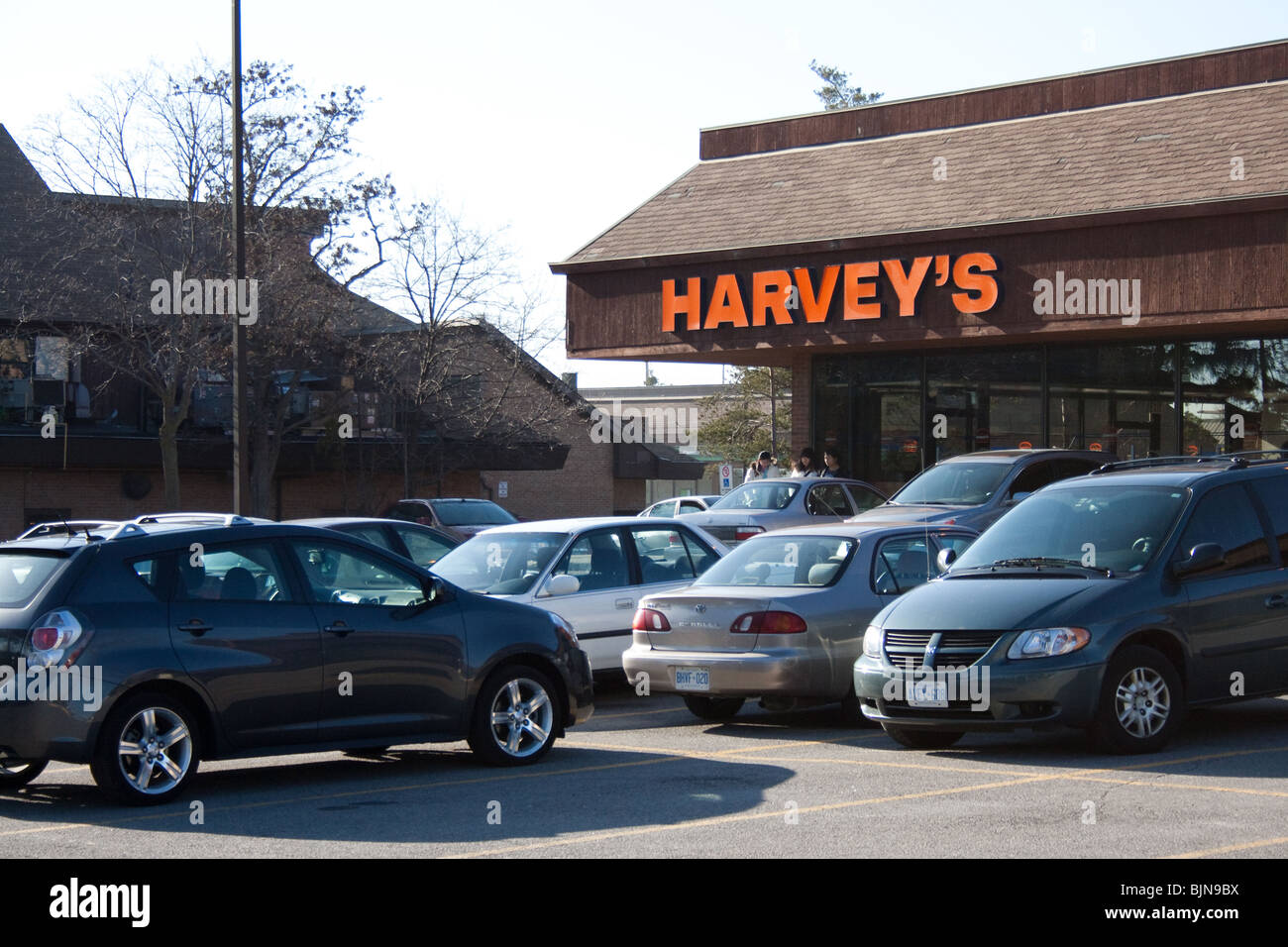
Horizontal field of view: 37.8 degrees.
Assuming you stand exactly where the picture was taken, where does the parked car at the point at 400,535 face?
facing to the right of the viewer

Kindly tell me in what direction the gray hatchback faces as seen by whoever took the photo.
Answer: facing away from the viewer and to the right of the viewer

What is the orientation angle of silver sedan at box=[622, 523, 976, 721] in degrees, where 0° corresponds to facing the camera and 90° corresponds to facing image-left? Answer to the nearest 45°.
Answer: approximately 225°

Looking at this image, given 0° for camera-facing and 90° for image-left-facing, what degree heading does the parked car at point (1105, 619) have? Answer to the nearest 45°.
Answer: approximately 45°

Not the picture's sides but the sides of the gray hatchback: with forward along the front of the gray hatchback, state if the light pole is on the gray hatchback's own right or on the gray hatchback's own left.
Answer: on the gray hatchback's own left

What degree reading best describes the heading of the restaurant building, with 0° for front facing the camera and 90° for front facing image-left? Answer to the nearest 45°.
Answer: approximately 45°

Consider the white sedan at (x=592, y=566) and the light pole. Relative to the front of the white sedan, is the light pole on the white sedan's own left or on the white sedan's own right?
on the white sedan's own right

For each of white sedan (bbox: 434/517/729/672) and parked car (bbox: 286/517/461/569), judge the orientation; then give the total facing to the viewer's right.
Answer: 1

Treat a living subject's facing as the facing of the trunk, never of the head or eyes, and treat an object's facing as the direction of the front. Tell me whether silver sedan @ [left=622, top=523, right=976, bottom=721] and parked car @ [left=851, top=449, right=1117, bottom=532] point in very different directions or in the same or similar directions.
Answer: very different directions

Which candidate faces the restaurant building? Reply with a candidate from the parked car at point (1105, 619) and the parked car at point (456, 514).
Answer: the parked car at point (456, 514)
